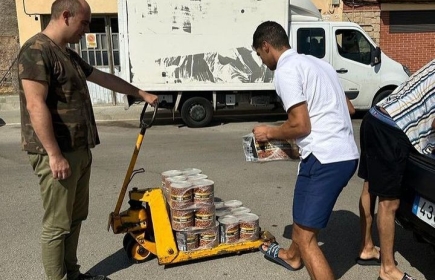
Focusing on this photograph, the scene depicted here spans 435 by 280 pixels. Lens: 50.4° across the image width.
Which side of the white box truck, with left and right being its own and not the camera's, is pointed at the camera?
right

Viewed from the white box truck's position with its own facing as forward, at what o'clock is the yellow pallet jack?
The yellow pallet jack is roughly at 3 o'clock from the white box truck.

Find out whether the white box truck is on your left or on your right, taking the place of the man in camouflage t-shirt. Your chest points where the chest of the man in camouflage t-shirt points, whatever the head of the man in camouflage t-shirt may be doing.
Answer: on your left

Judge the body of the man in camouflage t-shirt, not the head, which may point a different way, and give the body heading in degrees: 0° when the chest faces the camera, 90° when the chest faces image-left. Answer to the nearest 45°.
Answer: approximately 270°

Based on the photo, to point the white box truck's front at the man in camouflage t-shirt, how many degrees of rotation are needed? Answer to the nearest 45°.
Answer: approximately 90° to its right

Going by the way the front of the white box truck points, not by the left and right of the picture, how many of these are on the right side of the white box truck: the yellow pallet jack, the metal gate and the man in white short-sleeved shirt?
2

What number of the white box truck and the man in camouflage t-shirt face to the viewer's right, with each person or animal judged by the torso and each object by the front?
2

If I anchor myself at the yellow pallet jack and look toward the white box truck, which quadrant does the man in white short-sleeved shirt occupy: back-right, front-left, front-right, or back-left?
back-right

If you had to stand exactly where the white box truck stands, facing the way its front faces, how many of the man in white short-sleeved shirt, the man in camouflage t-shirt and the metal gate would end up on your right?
2

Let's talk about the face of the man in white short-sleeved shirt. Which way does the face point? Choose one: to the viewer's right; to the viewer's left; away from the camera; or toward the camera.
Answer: to the viewer's left
